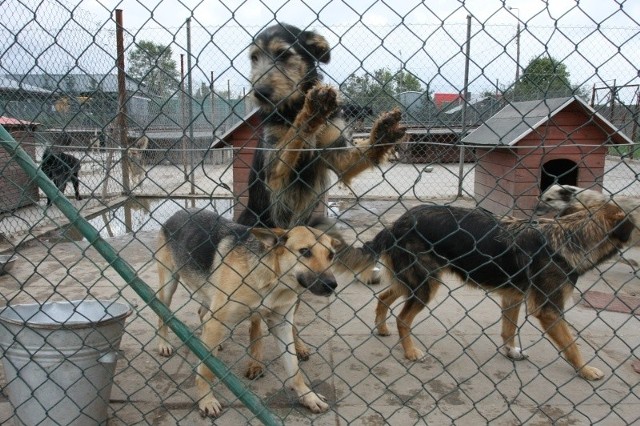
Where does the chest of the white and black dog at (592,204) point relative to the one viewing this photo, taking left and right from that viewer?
facing to the left of the viewer

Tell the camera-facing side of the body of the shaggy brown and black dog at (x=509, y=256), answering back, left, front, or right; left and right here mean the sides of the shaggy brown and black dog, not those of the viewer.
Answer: right

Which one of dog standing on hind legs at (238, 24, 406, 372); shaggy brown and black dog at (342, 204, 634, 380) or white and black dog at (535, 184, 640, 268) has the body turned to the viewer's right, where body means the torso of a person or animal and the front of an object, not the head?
the shaggy brown and black dog

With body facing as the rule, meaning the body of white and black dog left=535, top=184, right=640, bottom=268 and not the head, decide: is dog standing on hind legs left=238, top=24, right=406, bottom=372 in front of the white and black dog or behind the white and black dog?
in front

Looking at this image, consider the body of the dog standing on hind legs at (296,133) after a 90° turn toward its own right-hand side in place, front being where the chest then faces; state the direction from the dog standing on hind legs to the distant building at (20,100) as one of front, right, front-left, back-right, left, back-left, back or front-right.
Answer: front-right

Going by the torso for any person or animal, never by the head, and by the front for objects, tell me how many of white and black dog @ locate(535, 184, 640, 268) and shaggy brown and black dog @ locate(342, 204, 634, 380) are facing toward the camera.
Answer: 0

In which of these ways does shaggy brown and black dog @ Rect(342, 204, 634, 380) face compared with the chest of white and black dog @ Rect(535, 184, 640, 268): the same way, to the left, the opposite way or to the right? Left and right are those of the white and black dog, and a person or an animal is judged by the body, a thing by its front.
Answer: the opposite way

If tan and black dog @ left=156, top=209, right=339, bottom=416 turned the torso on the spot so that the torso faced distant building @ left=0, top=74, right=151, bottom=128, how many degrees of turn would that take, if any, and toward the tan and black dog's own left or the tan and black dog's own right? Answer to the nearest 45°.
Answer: approximately 180°

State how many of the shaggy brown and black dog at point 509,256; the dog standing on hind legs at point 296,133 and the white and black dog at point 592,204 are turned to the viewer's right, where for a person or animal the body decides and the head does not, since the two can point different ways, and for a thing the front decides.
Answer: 1

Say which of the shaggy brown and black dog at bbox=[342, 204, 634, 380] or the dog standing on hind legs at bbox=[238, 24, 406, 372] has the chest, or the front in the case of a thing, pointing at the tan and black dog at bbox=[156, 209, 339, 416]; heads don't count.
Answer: the dog standing on hind legs

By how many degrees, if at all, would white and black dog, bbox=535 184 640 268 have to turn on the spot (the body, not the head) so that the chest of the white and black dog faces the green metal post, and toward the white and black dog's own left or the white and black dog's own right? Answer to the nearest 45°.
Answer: approximately 45° to the white and black dog's own left

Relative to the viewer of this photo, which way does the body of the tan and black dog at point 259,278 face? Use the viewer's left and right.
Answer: facing the viewer and to the right of the viewer
